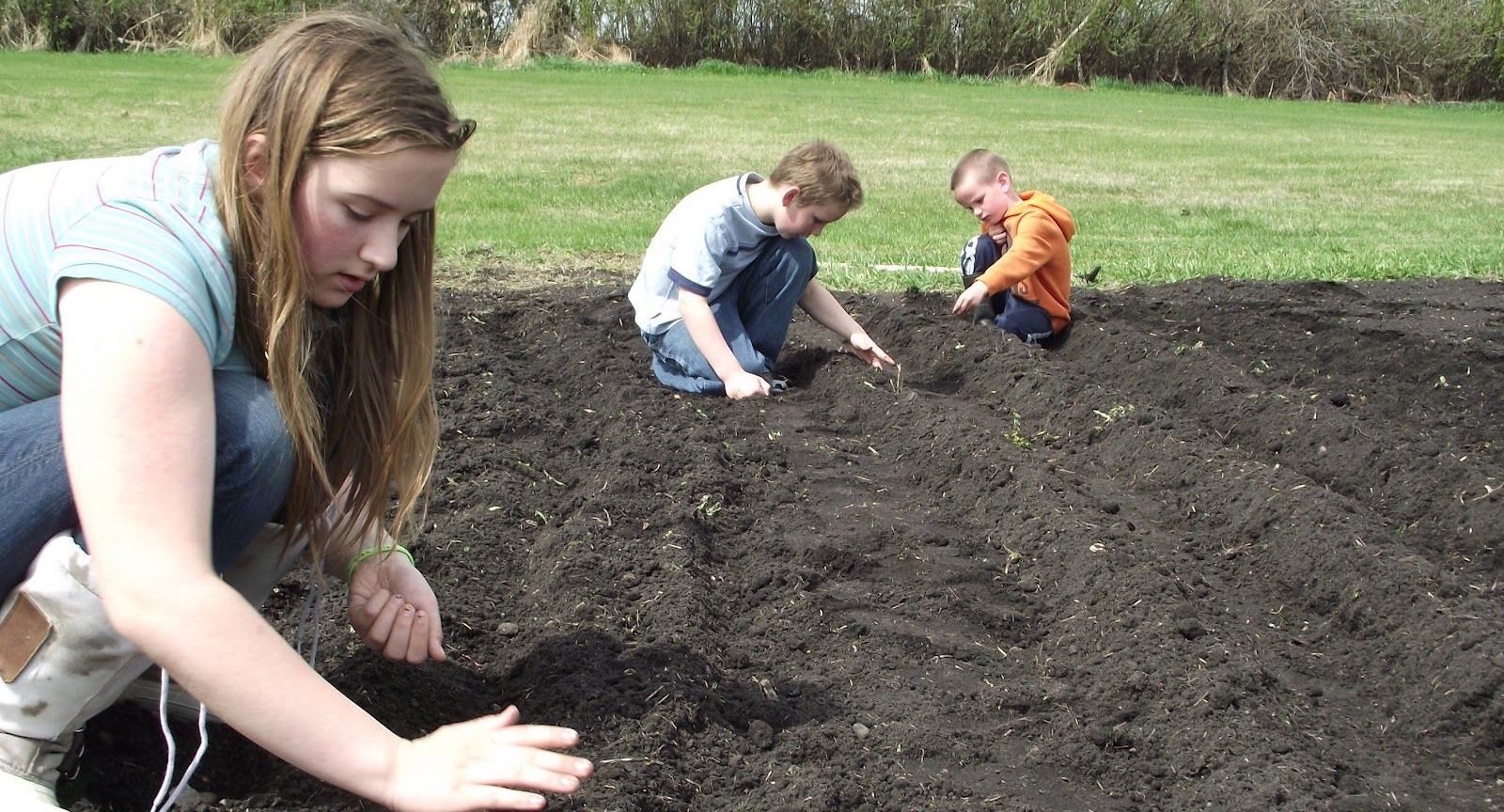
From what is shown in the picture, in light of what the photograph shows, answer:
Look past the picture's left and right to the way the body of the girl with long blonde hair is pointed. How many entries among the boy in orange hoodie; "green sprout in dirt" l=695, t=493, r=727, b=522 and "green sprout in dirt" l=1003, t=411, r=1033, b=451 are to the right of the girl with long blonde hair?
0

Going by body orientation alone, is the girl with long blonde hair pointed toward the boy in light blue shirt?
no

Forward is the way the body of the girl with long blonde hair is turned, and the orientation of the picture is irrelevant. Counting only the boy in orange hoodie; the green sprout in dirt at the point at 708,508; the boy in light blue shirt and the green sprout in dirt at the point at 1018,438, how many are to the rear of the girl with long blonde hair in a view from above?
0

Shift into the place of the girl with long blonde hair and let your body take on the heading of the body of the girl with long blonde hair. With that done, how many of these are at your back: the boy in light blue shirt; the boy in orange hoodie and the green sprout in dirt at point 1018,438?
0

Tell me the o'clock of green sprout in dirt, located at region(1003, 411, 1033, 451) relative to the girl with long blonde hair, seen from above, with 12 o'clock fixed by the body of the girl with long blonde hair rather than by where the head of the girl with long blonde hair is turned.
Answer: The green sprout in dirt is roughly at 11 o'clock from the girl with long blonde hair.

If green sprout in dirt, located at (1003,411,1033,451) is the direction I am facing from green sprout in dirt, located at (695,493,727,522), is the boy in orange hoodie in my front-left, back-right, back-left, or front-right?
front-left

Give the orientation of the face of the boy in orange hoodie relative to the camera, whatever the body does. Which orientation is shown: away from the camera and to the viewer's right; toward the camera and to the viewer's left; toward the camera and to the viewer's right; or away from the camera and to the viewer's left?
toward the camera and to the viewer's left

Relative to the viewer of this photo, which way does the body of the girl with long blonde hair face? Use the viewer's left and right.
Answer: facing to the right of the viewer

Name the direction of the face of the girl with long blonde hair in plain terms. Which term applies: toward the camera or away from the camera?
toward the camera

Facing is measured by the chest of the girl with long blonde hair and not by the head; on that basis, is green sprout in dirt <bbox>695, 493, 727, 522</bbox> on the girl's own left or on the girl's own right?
on the girl's own left

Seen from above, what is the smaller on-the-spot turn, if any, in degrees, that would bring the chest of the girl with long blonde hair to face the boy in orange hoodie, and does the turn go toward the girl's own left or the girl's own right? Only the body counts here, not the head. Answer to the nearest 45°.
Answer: approximately 45° to the girl's own left
